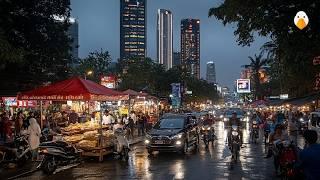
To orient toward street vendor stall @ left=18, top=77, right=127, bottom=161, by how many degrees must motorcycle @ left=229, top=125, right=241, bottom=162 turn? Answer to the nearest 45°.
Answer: approximately 90° to its right

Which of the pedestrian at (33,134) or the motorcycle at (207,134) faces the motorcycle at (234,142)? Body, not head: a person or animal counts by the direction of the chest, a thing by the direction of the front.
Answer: the motorcycle at (207,134)

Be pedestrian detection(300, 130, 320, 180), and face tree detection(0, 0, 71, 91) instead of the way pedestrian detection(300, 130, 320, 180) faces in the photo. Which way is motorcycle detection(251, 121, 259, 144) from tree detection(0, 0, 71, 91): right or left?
right

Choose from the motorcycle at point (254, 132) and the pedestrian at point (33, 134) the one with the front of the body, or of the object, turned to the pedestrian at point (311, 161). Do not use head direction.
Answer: the motorcycle

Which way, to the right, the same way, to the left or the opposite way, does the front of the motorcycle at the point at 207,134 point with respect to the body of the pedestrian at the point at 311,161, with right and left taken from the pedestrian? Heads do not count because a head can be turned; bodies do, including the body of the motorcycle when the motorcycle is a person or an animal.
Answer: the opposite way

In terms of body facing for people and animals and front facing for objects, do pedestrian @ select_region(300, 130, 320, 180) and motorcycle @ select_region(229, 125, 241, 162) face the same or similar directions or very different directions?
very different directions

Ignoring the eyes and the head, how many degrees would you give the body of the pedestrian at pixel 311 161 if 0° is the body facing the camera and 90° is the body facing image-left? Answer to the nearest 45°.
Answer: approximately 180°

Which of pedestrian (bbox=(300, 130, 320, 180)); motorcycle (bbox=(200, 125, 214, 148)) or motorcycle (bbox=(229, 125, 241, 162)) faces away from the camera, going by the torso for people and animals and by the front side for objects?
the pedestrian
